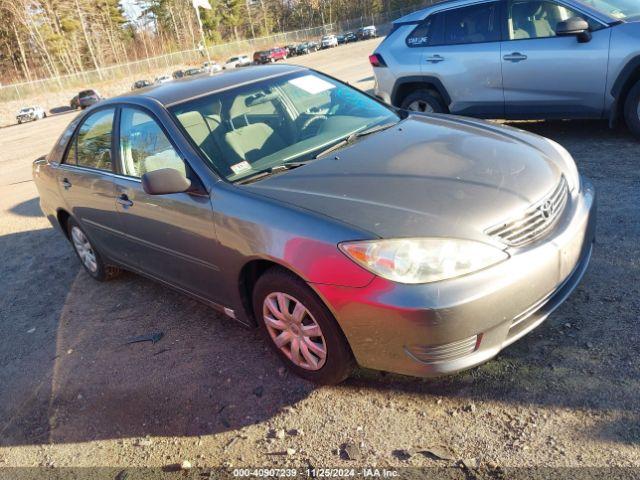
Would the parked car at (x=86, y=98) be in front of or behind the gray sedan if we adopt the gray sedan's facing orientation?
behind

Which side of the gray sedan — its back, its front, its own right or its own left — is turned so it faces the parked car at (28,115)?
back

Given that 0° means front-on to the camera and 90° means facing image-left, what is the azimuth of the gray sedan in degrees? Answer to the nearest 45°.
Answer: approximately 315°
